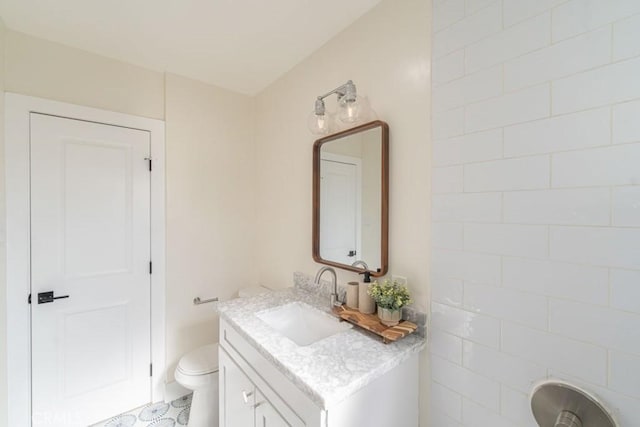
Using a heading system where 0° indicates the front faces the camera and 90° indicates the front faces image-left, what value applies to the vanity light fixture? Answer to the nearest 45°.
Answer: approximately 45°

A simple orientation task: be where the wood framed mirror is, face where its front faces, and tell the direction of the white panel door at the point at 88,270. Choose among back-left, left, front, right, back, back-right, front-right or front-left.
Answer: front-right

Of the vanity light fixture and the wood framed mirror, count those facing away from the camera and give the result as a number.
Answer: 0

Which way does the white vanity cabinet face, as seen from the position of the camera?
facing the viewer and to the left of the viewer

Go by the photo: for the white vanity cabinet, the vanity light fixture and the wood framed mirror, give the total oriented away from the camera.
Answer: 0

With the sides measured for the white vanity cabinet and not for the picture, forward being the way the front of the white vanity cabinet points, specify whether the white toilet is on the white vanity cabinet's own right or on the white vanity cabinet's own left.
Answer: on the white vanity cabinet's own right

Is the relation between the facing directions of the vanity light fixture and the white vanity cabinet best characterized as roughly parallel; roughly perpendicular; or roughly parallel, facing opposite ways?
roughly parallel
